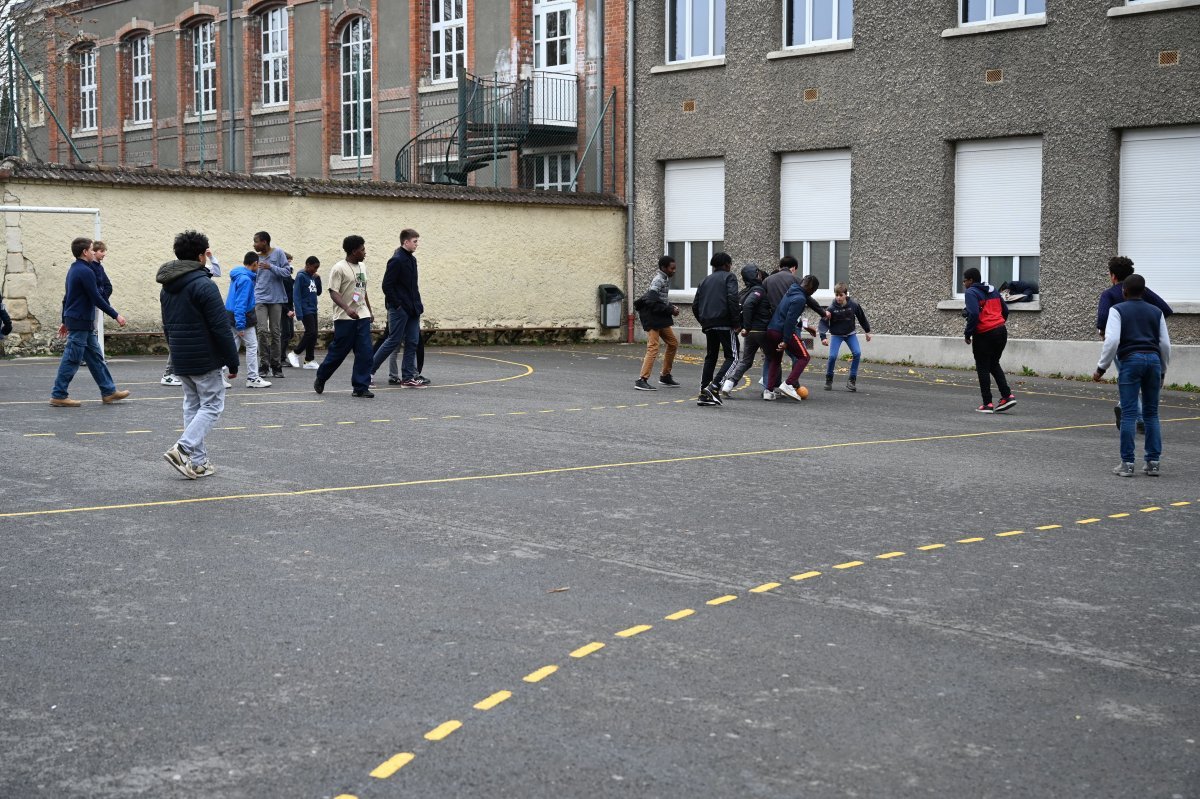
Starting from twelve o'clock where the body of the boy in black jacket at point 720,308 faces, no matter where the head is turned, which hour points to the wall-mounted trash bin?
The wall-mounted trash bin is roughly at 10 o'clock from the boy in black jacket.

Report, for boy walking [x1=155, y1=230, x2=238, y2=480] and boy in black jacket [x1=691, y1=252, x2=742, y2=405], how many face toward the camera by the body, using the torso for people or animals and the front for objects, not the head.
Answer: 0

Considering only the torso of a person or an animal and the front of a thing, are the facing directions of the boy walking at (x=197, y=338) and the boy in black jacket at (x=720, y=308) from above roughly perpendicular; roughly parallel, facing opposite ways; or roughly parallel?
roughly parallel

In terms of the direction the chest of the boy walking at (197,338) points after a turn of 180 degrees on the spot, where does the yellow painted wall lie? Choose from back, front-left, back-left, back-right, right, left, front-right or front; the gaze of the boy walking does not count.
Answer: back-right

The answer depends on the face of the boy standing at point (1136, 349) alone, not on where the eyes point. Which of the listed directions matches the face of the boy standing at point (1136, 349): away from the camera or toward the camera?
away from the camera

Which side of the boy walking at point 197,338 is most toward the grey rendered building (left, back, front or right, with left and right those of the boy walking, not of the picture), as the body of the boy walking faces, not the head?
front

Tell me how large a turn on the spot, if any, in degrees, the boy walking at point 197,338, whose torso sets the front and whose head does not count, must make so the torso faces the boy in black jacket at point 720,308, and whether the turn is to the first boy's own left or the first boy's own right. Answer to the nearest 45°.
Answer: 0° — they already face them

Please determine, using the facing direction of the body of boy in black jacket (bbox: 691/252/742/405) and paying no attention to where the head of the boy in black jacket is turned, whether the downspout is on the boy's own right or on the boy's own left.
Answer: on the boy's own left

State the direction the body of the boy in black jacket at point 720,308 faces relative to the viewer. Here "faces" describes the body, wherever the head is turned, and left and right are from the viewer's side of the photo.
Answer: facing away from the viewer and to the right of the viewer

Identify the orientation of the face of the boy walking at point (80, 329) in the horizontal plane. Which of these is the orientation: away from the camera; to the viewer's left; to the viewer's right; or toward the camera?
to the viewer's right
